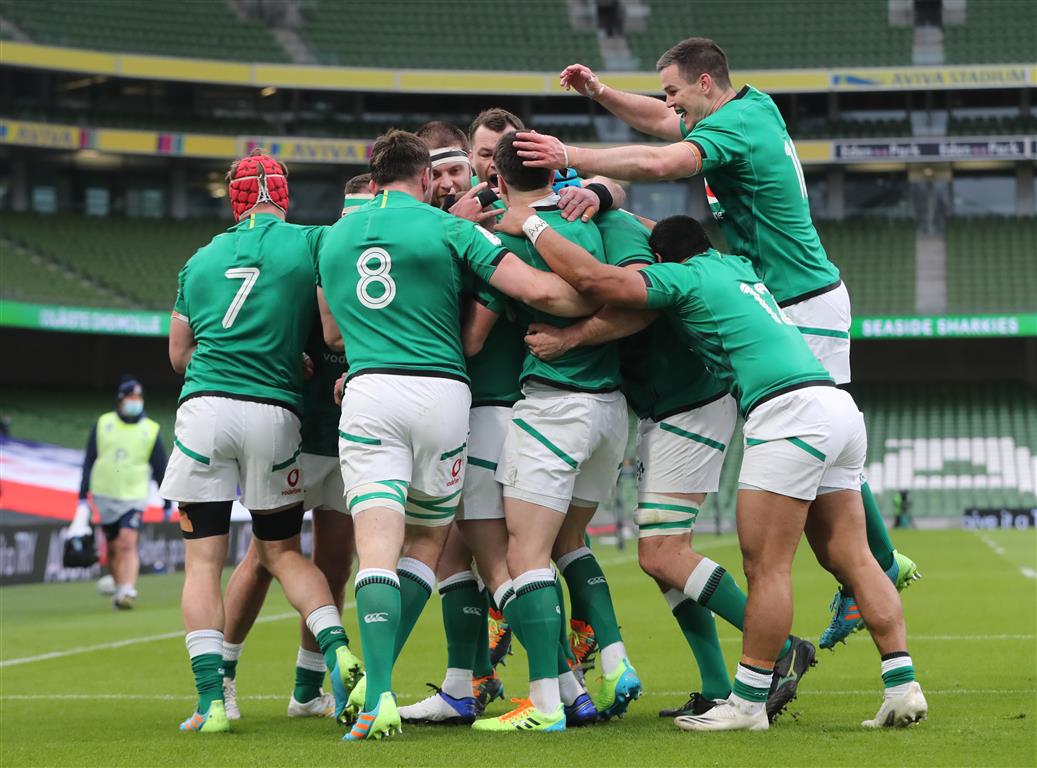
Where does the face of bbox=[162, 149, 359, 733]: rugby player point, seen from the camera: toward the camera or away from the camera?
away from the camera

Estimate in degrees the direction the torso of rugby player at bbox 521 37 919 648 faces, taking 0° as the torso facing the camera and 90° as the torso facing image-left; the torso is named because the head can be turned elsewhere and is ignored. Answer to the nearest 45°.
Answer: approximately 90°

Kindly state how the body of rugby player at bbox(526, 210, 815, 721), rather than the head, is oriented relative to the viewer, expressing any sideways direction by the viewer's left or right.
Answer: facing to the left of the viewer

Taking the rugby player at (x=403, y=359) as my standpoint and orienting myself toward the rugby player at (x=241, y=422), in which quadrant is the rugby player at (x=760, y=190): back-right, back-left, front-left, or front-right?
back-right

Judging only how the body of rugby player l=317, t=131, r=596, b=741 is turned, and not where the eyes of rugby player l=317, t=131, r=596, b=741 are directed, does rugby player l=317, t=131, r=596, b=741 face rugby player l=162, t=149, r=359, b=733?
no

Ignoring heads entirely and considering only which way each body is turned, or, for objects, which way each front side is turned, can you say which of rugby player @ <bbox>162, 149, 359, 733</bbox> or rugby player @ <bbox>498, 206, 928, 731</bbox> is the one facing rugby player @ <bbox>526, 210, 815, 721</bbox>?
rugby player @ <bbox>498, 206, 928, 731</bbox>

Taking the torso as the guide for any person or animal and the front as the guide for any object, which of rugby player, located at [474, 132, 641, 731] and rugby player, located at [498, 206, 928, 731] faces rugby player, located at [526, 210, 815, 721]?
rugby player, located at [498, 206, 928, 731]

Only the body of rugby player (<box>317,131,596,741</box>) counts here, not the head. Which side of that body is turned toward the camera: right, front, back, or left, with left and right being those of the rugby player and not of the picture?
back

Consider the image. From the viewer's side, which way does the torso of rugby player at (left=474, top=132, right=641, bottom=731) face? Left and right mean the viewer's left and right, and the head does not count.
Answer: facing away from the viewer and to the left of the viewer

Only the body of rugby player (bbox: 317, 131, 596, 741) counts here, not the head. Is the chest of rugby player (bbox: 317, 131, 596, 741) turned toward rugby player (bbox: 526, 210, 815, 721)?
no

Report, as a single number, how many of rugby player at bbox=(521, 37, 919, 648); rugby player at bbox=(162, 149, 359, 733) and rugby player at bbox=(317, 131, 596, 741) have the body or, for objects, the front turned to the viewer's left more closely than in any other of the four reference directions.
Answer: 1

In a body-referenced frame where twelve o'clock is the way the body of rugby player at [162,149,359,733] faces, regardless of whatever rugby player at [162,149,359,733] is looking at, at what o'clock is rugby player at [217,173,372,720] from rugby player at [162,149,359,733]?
rugby player at [217,173,372,720] is roughly at 1 o'clock from rugby player at [162,149,359,733].

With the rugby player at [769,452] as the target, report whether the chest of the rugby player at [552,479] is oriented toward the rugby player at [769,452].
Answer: no

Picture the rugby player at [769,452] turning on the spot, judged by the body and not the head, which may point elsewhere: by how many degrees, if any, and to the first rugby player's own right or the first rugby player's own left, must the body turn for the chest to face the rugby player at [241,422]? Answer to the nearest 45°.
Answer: approximately 45° to the first rugby player's own left

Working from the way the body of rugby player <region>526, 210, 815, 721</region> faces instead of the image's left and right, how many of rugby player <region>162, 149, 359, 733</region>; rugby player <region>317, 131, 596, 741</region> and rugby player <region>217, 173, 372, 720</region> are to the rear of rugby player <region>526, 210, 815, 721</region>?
0

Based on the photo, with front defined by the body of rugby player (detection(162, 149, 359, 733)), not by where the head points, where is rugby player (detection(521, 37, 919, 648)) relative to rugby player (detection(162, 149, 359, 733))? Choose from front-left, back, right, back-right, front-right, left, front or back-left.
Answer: right
